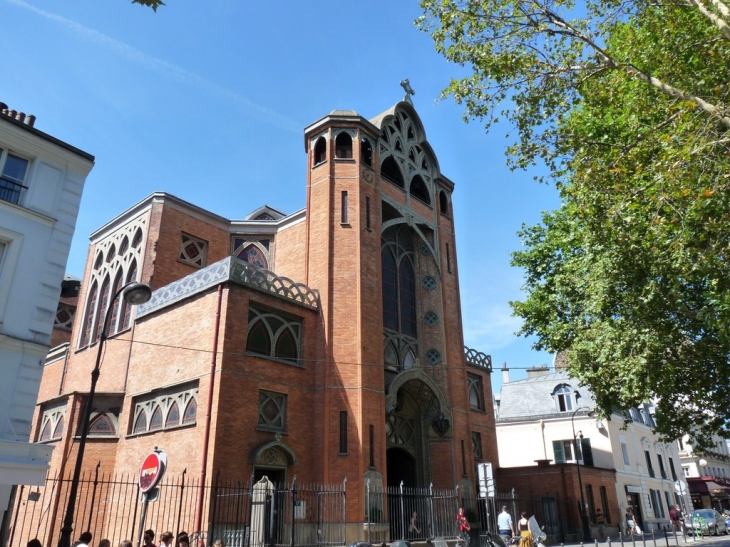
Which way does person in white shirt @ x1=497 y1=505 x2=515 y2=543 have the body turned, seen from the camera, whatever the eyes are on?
away from the camera

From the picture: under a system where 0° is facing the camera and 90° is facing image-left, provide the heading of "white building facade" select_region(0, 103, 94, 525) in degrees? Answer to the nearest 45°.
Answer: approximately 315°

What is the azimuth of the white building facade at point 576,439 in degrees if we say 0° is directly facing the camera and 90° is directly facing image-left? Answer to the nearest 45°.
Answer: approximately 315°

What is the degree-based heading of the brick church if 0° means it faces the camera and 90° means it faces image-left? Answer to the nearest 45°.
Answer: approximately 315°

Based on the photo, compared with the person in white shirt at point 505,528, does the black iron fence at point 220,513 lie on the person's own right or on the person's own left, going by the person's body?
on the person's own left

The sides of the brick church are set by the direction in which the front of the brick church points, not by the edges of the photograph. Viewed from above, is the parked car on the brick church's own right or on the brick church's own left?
on the brick church's own left

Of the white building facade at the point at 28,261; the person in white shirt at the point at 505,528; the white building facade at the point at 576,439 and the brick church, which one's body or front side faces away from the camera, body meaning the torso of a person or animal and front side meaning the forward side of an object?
the person in white shirt

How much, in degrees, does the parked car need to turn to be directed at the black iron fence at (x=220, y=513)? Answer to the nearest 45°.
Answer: approximately 45° to its left

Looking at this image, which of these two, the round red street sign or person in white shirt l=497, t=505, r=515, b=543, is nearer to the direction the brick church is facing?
the person in white shirt

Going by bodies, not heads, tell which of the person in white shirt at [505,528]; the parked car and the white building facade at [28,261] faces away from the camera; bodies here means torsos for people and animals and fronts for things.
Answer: the person in white shirt
